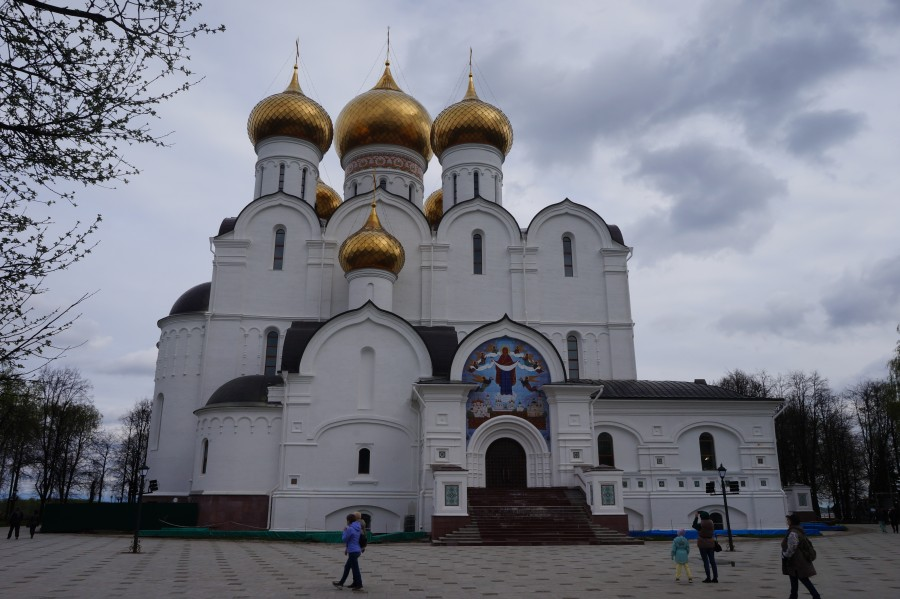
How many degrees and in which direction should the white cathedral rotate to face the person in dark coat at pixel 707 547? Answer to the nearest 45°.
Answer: approximately 45° to its left

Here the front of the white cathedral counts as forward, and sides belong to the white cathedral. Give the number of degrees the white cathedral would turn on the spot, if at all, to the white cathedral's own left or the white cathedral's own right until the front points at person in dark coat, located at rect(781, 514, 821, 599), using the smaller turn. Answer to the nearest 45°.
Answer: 0° — it already faces them

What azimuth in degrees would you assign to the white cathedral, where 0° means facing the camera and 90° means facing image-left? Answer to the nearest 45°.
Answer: approximately 0°

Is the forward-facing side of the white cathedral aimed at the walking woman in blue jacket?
yes
